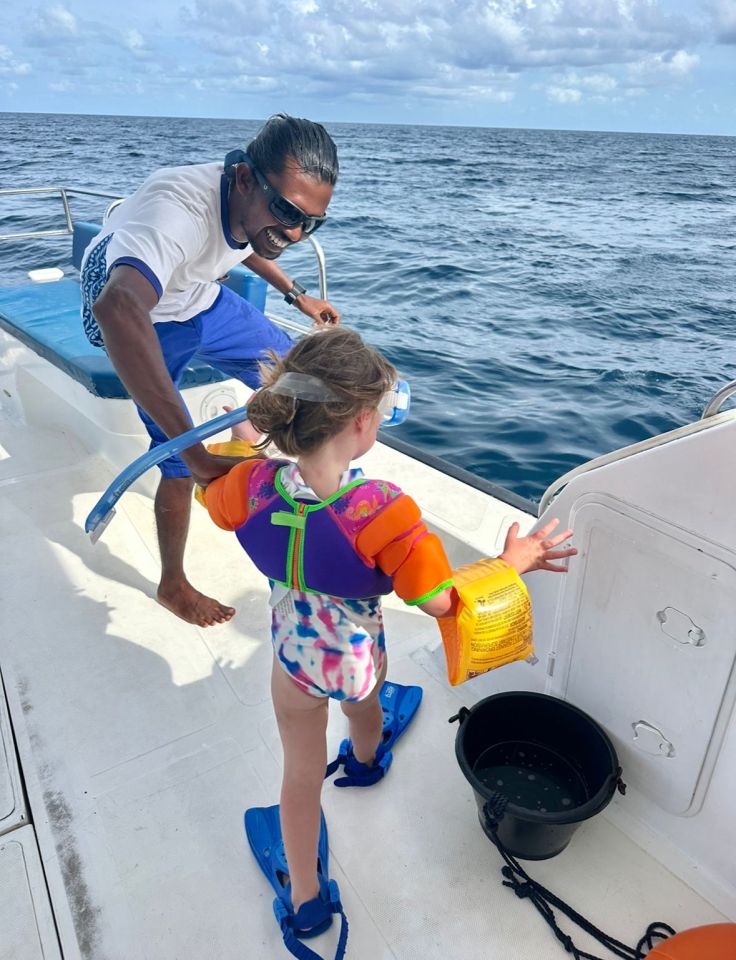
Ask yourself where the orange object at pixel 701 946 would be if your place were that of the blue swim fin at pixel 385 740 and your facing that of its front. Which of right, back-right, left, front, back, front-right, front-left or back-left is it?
right

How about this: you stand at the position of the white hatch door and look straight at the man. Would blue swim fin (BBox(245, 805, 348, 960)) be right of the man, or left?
left

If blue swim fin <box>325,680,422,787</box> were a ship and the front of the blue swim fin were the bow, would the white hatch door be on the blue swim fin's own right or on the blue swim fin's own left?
on the blue swim fin's own right

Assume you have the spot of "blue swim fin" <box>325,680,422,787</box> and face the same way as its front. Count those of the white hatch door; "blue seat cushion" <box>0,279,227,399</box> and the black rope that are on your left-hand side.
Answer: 1

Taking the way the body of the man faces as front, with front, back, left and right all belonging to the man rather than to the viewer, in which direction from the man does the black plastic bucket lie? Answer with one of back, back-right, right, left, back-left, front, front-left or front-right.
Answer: front

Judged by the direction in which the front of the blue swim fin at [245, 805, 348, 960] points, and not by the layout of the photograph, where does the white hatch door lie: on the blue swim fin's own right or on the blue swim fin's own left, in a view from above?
on the blue swim fin's own right

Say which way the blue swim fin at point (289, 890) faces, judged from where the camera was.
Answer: facing away from the viewer

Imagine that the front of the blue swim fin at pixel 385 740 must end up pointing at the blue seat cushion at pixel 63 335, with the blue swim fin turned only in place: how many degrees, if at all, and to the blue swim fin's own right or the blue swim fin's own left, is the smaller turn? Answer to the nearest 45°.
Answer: approximately 90° to the blue swim fin's own left

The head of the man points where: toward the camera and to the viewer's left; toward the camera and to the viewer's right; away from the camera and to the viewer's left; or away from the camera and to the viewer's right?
toward the camera and to the viewer's right

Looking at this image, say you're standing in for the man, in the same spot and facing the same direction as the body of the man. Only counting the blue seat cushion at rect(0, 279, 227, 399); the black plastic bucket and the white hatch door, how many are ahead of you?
2

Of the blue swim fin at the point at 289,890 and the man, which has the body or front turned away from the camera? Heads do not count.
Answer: the blue swim fin

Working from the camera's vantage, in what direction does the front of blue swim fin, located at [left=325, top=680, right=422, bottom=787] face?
facing away from the viewer and to the right of the viewer

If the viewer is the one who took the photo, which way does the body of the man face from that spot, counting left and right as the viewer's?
facing the viewer and to the right of the viewer

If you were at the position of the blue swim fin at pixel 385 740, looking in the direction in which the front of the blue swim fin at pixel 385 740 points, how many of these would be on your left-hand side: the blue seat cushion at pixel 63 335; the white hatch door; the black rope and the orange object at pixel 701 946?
1

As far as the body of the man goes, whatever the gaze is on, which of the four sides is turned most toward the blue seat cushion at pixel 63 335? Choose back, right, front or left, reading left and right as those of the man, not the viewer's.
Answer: back

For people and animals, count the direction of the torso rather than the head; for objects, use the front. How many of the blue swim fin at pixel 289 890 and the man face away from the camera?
1
